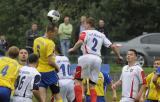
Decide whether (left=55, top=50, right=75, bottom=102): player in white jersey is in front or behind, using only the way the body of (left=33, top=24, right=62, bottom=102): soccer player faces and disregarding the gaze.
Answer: in front

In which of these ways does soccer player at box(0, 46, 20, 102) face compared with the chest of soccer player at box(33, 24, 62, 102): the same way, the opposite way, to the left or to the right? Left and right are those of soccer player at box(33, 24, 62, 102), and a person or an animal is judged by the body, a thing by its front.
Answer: the same way

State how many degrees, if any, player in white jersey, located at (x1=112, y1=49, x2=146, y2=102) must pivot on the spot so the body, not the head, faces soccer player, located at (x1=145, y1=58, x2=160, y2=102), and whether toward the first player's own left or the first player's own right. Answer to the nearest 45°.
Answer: approximately 180°

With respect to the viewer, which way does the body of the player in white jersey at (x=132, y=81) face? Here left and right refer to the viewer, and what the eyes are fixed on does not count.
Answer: facing the viewer and to the left of the viewer

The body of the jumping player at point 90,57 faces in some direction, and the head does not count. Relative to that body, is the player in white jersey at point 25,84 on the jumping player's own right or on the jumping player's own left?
on the jumping player's own left

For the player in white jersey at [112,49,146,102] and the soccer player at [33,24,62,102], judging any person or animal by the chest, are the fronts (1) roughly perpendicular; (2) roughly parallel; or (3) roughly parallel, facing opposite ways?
roughly parallel, facing opposite ways

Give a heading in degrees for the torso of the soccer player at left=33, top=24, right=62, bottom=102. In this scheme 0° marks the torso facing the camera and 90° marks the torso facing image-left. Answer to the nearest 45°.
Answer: approximately 225°

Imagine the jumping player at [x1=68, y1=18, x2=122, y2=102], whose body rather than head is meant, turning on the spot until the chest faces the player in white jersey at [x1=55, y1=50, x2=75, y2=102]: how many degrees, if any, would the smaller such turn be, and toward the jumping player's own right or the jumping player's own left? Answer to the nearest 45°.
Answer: approximately 45° to the jumping player's own left

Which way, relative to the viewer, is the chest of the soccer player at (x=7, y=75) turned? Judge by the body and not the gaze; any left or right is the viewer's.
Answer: facing away from the viewer and to the right of the viewer

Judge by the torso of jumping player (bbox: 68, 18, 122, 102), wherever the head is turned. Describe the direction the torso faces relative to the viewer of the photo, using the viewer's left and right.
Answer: facing away from the viewer and to the left of the viewer

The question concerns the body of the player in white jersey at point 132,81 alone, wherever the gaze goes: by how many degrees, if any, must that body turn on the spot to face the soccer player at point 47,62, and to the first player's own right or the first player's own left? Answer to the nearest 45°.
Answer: approximately 45° to the first player's own right

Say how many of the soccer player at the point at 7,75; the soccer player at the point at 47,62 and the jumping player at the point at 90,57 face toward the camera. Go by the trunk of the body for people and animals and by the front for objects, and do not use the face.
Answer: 0
